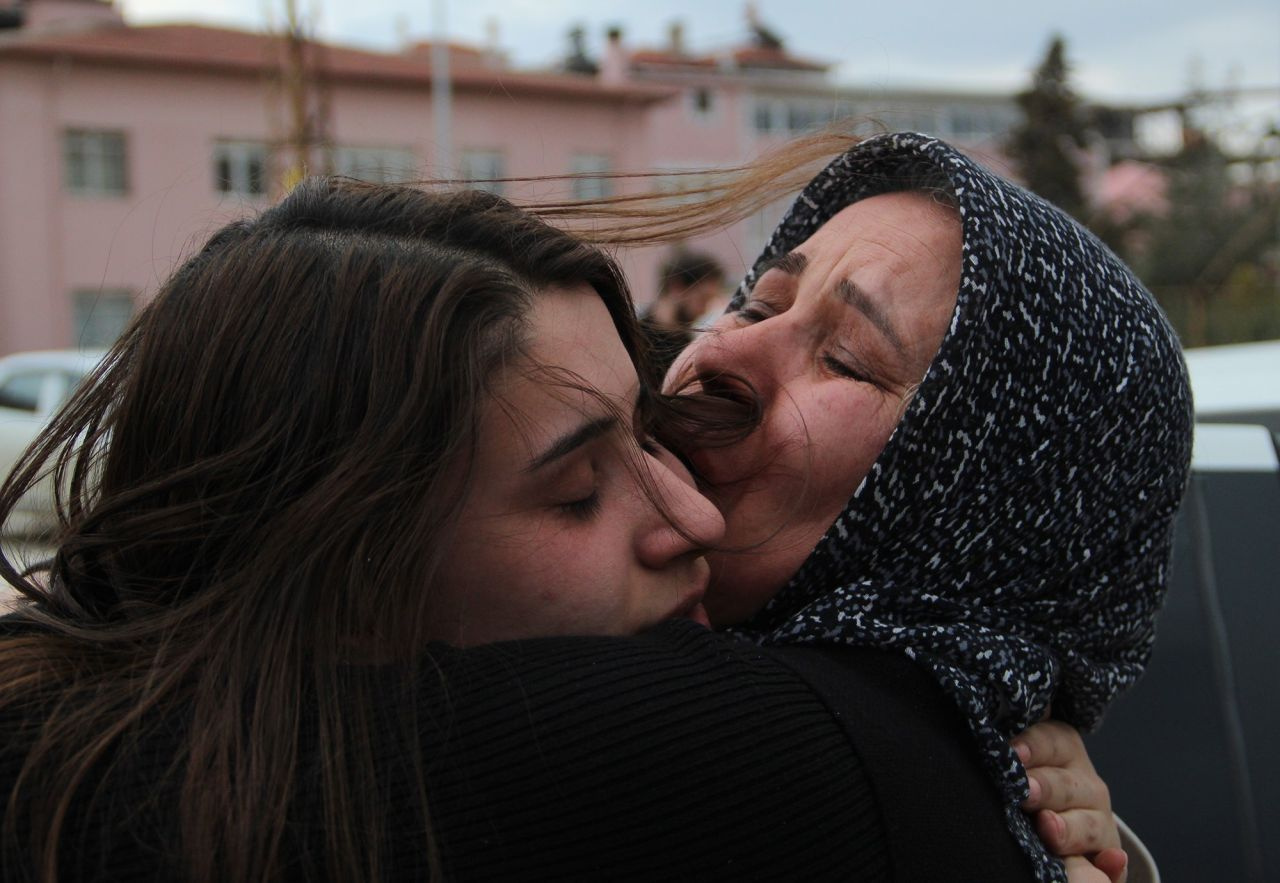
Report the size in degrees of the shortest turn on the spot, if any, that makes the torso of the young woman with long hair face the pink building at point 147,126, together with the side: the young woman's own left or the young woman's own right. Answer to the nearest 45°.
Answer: approximately 90° to the young woman's own left

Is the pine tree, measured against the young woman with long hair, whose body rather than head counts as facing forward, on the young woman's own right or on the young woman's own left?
on the young woman's own left

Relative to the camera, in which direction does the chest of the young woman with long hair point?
to the viewer's right

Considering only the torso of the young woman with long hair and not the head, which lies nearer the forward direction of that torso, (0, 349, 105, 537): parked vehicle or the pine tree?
the pine tree

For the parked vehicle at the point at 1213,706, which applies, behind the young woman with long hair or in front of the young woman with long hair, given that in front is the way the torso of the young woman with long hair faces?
in front

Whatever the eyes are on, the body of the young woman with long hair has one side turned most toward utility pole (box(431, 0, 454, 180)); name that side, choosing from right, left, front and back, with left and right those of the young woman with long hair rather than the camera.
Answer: left

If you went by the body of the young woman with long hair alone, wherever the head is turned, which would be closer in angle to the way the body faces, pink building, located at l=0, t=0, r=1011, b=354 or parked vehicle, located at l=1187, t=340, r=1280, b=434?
the parked vehicle

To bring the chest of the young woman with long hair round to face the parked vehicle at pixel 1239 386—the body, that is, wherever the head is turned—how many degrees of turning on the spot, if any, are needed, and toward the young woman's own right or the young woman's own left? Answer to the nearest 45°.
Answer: approximately 45° to the young woman's own left
